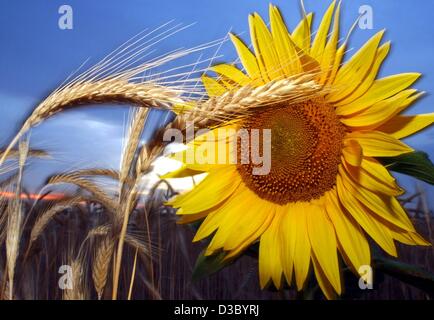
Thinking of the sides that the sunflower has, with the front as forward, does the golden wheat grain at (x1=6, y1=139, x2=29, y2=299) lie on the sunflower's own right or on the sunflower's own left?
on the sunflower's own right

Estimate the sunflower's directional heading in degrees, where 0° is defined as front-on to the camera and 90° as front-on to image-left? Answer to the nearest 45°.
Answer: approximately 0°

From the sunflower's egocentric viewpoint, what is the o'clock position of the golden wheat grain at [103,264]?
The golden wheat grain is roughly at 3 o'clock from the sunflower.

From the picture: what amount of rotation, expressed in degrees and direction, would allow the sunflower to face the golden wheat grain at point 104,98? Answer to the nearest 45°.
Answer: approximately 45° to its right

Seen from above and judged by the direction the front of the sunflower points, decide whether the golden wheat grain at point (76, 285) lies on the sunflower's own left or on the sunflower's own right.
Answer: on the sunflower's own right

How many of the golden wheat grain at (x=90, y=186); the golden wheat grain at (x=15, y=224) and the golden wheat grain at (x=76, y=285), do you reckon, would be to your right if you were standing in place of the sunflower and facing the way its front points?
3

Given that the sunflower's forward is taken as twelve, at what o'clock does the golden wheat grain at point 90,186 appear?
The golden wheat grain is roughly at 3 o'clock from the sunflower.

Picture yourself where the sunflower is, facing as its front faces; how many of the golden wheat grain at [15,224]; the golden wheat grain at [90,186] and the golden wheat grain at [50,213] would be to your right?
3

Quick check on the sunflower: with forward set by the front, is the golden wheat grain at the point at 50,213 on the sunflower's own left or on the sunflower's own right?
on the sunflower's own right
